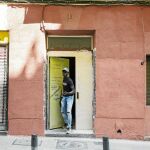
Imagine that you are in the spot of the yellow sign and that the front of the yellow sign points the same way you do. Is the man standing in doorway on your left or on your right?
on your left

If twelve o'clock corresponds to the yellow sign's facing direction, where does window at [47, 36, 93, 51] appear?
The window is roughly at 9 o'clock from the yellow sign.

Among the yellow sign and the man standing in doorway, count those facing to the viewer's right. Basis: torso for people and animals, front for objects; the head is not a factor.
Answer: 0

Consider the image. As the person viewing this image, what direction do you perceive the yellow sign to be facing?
facing the viewer
